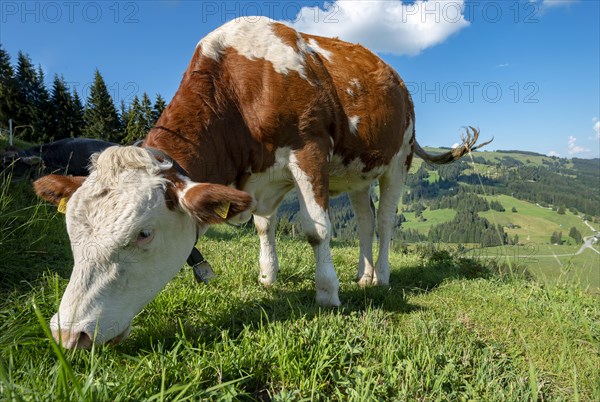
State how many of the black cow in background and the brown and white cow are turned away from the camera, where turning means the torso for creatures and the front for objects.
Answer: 0

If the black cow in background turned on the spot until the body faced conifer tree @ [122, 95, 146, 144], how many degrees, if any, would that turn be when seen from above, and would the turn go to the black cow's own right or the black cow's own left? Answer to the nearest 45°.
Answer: approximately 90° to the black cow's own right

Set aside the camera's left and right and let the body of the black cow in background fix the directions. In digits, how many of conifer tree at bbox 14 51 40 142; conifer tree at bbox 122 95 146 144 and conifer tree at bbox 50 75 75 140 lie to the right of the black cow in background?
3

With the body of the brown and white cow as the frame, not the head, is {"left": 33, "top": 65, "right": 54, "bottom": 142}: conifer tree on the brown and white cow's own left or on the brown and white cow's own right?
on the brown and white cow's own right

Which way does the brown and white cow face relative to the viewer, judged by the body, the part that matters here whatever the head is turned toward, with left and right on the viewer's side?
facing the viewer and to the left of the viewer

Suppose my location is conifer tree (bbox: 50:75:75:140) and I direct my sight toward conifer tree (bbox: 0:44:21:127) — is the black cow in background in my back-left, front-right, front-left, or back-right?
front-left

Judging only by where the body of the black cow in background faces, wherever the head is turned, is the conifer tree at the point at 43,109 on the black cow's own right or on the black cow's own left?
on the black cow's own right

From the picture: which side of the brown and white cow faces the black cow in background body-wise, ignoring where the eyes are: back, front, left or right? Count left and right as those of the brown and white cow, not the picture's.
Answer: right

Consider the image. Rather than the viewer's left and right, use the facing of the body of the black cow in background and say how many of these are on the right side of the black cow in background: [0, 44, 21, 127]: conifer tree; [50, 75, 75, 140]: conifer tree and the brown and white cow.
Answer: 2

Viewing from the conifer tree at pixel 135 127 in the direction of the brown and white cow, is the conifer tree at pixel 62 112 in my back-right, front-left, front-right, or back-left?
back-right

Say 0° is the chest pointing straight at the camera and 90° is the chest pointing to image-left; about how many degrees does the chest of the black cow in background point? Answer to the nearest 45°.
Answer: approximately 90°
